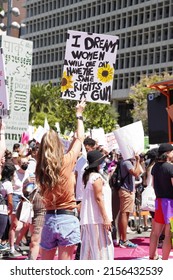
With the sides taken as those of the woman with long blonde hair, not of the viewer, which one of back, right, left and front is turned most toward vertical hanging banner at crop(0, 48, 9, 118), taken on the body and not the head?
front

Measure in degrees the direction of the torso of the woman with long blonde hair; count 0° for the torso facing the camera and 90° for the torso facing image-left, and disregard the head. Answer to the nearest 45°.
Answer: approximately 180°

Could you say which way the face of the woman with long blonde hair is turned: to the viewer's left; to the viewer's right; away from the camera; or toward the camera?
away from the camera

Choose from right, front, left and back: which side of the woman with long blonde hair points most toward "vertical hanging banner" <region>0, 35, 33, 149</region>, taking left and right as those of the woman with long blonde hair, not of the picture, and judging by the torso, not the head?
front
